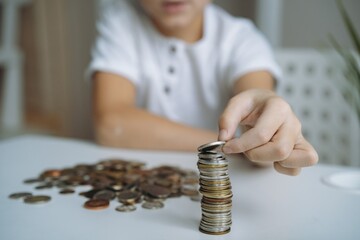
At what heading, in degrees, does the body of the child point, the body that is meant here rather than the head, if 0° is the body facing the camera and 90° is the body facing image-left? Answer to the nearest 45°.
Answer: approximately 0°

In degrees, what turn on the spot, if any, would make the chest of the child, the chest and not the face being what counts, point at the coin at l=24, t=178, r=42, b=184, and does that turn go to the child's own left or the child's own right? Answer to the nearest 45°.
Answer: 0° — they already face it

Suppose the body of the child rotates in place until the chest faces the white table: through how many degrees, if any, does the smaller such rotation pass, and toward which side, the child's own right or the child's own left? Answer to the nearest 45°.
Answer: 0° — they already face it

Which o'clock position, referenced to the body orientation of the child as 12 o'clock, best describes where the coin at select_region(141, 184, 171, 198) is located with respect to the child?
The coin is roughly at 12 o'clock from the child.

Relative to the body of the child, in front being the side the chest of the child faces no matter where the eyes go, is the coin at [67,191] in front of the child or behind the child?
in front

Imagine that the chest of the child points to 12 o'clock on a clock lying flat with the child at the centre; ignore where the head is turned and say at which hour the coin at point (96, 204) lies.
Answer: The coin is roughly at 12 o'clock from the child.

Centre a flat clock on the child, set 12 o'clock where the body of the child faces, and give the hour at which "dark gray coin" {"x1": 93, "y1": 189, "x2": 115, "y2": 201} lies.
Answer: The dark gray coin is roughly at 12 o'clock from the child.

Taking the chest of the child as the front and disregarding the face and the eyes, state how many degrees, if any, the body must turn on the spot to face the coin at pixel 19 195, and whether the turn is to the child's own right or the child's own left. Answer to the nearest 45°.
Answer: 0° — they already face it

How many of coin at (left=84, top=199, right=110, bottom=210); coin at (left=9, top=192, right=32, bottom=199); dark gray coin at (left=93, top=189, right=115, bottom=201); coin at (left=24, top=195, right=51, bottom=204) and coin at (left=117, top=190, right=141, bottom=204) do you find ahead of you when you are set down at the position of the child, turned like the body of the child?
5
